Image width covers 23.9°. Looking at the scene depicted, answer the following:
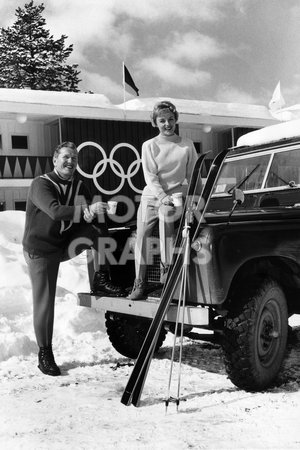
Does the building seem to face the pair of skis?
yes

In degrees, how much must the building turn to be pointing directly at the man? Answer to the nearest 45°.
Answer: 0° — it already faces them

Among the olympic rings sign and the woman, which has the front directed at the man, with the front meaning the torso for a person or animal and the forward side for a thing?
the olympic rings sign

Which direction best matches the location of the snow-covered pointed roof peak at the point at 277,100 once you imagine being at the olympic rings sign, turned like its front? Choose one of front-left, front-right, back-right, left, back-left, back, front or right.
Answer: back-left

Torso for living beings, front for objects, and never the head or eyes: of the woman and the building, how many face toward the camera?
2

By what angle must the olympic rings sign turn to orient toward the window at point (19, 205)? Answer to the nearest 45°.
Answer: approximately 90° to its right

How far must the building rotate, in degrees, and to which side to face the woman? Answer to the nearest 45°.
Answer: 0° — it already faces them

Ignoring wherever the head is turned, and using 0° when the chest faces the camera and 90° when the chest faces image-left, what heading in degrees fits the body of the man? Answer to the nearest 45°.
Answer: approximately 315°
